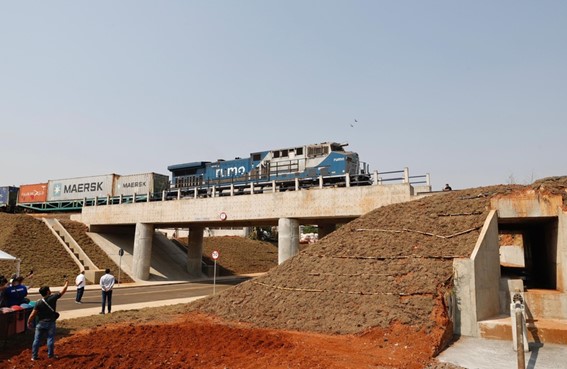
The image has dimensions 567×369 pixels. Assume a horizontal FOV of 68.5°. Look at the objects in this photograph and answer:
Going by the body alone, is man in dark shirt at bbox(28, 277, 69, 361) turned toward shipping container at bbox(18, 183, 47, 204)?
yes

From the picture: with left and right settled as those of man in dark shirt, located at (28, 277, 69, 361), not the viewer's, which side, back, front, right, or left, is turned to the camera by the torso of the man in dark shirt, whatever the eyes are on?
back

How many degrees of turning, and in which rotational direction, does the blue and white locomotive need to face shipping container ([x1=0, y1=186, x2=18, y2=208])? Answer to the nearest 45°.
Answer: approximately 180°

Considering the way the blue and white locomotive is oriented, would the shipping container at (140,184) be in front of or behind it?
behind

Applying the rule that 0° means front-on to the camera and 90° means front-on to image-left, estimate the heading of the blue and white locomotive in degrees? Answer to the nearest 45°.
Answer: approximately 315°

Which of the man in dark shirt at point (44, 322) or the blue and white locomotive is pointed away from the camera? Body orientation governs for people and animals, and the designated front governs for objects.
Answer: the man in dark shirt

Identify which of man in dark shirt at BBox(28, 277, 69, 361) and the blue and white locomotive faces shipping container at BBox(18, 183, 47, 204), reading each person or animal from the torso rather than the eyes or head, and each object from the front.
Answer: the man in dark shirt

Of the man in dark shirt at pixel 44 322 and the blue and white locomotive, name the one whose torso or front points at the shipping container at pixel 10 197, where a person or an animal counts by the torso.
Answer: the man in dark shirt

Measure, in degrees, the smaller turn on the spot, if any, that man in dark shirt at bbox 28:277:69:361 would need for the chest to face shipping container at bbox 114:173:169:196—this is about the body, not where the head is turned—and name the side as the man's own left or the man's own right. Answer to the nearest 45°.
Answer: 0° — they already face it

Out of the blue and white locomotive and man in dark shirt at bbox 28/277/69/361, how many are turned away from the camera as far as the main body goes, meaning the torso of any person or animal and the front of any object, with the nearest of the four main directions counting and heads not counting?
1

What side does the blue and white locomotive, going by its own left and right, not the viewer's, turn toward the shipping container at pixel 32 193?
back

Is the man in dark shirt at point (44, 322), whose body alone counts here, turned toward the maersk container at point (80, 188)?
yes
